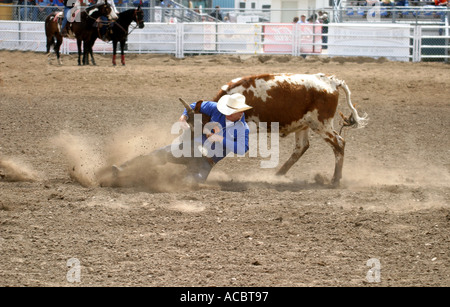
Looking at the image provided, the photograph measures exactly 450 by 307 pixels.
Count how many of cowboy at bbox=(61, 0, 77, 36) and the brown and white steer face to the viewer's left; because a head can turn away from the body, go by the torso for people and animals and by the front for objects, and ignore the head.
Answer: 1

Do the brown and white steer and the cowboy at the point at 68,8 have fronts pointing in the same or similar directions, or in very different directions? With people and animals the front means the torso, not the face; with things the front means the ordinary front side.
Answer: very different directions

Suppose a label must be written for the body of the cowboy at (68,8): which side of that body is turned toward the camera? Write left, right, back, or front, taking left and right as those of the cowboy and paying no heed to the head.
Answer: right

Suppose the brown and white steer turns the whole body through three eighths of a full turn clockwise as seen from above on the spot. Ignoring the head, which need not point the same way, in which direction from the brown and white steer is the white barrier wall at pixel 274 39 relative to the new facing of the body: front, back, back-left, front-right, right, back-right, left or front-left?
front-left

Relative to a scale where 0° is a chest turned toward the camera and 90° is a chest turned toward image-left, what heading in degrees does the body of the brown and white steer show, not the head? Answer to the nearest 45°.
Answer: approximately 90°

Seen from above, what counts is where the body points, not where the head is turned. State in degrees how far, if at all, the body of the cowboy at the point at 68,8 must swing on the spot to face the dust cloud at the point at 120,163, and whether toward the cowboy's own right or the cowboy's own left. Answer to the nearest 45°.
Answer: approximately 90° to the cowboy's own right

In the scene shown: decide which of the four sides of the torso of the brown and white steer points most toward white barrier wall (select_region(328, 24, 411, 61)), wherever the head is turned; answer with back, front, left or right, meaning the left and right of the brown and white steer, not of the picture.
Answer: right
